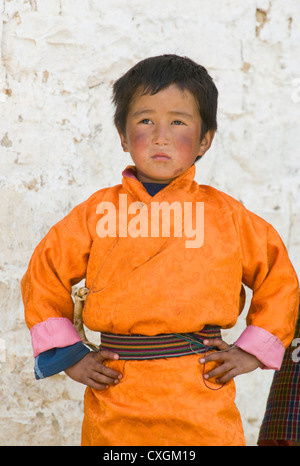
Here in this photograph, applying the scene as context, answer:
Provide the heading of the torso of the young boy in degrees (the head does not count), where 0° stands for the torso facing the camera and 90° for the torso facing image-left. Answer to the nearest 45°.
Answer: approximately 0°
